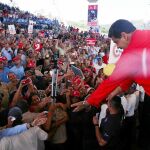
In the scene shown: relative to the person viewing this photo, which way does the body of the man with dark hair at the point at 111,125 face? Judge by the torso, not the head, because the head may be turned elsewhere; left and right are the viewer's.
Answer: facing away from the viewer and to the left of the viewer

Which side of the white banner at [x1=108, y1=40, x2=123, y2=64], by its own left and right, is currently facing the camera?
front

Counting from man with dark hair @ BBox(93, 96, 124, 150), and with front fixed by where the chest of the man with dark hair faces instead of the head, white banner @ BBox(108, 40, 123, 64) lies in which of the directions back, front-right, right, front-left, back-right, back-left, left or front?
front-right

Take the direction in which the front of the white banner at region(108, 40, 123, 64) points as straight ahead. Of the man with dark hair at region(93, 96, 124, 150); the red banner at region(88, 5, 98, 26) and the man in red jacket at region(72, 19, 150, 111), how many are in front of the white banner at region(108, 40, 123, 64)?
2

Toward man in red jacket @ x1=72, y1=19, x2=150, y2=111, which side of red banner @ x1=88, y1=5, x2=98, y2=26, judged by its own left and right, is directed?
front

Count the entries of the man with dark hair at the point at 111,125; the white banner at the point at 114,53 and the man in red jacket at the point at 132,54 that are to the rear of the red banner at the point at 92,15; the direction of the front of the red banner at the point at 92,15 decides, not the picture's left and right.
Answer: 0

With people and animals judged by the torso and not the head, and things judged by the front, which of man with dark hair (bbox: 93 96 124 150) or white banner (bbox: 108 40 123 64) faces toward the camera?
the white banner

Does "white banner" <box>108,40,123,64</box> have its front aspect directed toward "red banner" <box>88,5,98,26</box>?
no

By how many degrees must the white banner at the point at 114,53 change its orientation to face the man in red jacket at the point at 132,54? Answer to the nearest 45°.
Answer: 0° — it already faces them

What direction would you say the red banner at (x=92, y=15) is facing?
toward the camera

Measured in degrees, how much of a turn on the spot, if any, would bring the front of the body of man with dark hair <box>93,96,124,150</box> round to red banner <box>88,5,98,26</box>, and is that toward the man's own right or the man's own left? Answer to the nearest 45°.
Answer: approximately 45° to the man's own right

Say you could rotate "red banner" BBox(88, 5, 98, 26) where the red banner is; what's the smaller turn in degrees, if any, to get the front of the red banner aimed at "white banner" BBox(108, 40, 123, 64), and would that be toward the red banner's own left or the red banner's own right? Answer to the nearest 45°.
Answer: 0° — it already faces it

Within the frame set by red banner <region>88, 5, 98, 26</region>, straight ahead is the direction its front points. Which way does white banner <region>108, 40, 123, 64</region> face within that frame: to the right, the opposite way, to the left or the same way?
the same way

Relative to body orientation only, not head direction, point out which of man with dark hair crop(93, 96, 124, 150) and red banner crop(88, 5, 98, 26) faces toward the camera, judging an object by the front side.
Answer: the red banner
